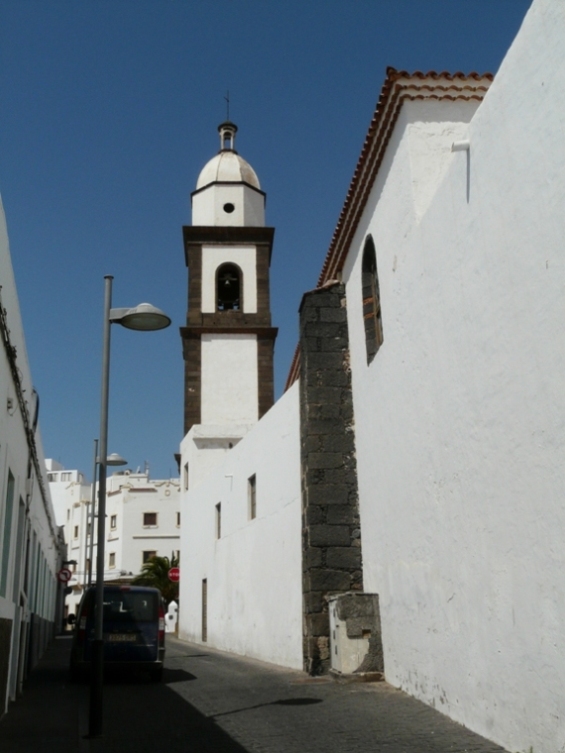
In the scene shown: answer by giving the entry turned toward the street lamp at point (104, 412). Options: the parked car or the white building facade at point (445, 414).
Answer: the white building facade

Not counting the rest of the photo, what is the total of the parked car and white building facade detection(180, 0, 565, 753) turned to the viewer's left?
1

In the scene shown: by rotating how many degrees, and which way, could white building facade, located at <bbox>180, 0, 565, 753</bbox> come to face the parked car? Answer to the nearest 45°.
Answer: approximately 45° to its right

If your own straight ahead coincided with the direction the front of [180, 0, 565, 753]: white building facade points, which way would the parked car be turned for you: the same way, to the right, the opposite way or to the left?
to the right

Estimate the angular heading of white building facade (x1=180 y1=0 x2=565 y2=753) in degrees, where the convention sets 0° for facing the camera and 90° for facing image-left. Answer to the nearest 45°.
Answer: approximately 90°

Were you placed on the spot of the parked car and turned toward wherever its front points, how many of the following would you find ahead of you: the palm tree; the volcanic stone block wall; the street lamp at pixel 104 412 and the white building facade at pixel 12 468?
1

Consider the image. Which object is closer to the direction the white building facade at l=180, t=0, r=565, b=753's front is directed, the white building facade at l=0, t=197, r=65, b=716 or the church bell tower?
the white building facade

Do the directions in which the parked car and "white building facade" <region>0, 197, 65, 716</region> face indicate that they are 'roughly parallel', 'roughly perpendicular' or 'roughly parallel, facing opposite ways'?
roughly perpendicular

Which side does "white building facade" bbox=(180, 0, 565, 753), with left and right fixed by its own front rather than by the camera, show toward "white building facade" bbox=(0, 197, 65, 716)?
front

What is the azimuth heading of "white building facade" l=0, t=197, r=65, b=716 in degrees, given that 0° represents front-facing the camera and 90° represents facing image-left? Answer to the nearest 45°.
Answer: approximately 270°

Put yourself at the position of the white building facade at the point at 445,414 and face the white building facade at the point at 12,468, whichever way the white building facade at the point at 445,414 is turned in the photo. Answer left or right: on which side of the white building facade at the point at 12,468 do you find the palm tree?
right

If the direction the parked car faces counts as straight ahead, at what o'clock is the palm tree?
The palm tree is roughly at 12 o'clock from the parked car.

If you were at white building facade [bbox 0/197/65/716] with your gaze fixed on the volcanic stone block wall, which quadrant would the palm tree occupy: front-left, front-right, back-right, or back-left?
front-left

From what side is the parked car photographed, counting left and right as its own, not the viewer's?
back

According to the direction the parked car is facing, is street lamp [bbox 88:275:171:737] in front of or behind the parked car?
behind
